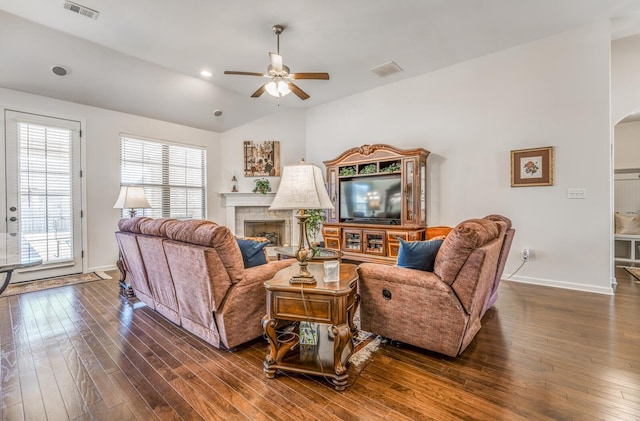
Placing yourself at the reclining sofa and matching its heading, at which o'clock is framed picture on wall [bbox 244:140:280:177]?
The framed picture on wall is roughly at 11 o'clock from the reclining sofa.

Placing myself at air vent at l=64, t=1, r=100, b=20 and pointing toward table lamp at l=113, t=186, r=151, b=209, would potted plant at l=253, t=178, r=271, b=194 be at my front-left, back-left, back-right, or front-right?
front-right

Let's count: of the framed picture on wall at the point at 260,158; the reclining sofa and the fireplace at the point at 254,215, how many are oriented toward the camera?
2

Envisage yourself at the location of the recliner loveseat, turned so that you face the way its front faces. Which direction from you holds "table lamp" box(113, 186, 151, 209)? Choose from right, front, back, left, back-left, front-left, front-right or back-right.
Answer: front-left

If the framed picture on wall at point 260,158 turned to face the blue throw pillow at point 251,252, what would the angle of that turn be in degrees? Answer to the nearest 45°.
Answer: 0° — it already faces it

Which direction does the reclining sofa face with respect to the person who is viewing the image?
facing away from the viewer and to the right of the viewer

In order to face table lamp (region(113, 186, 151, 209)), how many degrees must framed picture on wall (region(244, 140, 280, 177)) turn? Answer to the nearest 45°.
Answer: approximately 45° to its right

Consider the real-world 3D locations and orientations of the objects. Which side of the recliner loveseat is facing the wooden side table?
left

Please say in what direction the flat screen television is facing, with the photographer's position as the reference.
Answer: facing the viewer and to the left of the viewer

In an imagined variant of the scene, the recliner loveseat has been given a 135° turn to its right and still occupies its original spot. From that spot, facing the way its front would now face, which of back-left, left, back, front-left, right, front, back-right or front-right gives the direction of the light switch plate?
front-left

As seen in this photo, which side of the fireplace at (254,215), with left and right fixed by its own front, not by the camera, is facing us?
front

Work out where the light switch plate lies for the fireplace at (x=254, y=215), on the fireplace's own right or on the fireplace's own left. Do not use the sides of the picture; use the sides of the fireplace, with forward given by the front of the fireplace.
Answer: on the fireplace's own left

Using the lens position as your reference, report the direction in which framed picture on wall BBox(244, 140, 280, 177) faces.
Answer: facing the viewer

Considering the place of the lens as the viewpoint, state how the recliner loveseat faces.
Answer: facing away from the viewer and to the left of the viewer

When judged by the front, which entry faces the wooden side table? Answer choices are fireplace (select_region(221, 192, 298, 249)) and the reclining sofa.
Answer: the fireplace

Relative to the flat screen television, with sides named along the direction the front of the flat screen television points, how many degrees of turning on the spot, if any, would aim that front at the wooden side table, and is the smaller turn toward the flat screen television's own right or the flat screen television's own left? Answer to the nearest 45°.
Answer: approximately 45° to the flat screen television's own left

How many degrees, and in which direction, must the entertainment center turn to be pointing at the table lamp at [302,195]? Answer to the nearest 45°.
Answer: approximately 45° to its left
